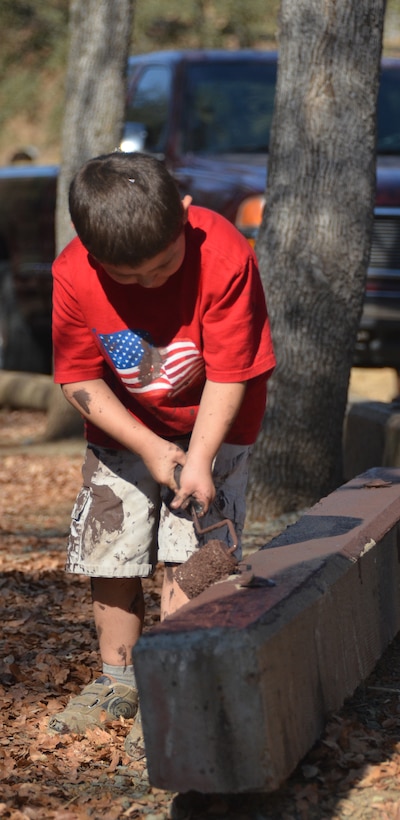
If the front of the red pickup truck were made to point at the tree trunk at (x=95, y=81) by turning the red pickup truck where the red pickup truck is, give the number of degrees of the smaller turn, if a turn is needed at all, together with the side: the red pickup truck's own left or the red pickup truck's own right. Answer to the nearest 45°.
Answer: approximately 90° to the red pickup truck's own right

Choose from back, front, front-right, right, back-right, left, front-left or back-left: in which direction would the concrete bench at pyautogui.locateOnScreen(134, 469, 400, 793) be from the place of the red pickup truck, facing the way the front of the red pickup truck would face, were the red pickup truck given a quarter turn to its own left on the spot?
back-right

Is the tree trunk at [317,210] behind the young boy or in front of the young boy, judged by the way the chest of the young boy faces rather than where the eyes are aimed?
behind

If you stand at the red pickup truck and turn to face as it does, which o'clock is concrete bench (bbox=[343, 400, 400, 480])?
The concrete bench is roughly at 1 o'clock from the red pickup truck.

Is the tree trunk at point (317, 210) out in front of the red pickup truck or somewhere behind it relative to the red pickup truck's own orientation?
in front

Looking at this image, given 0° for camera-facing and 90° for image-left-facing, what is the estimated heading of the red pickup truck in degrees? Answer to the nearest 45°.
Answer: approximately 315°
